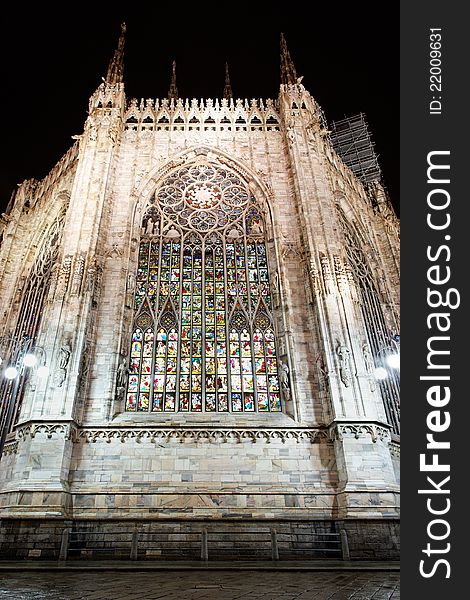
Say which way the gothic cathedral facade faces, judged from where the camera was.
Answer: facing the viewer
